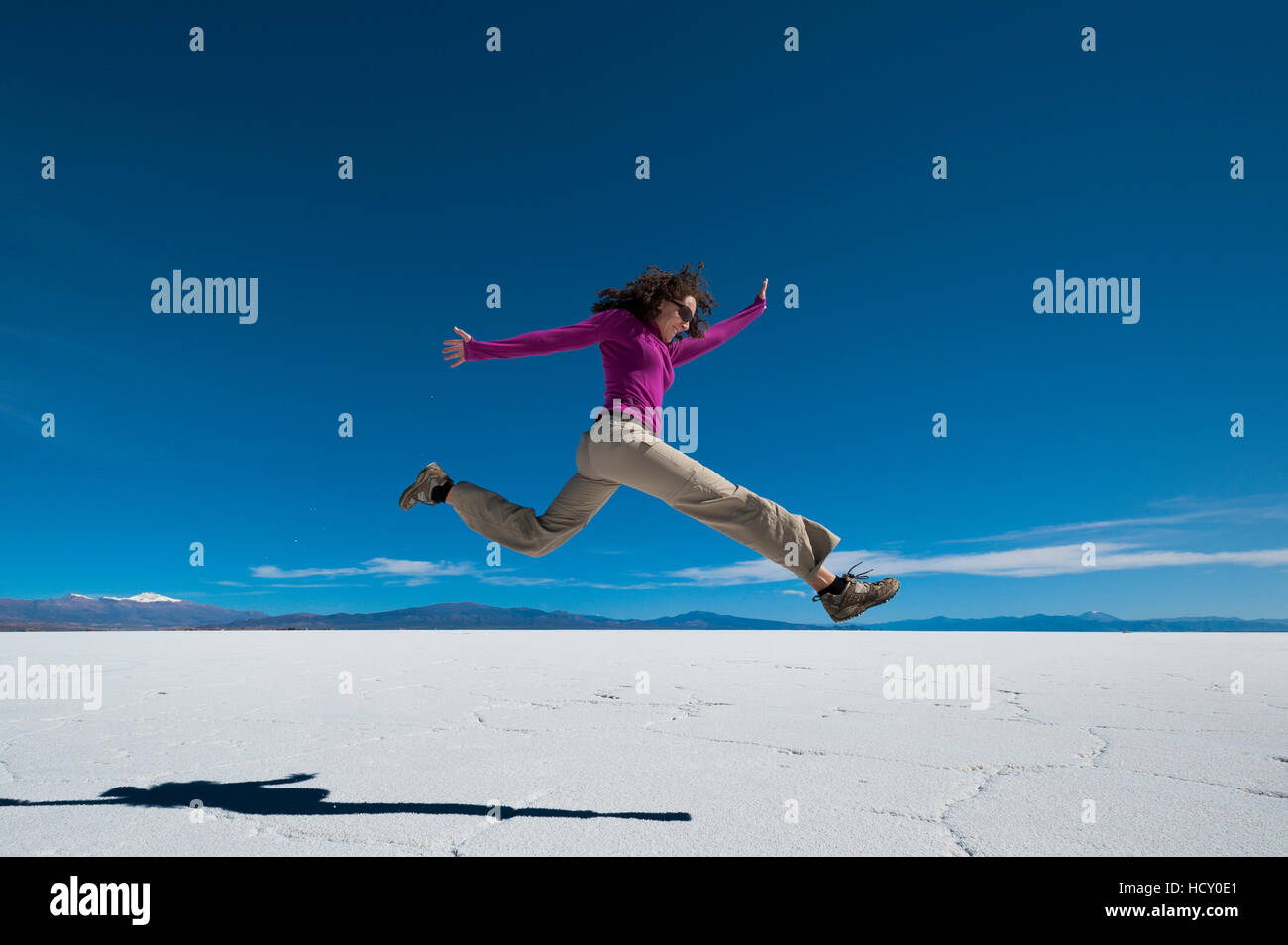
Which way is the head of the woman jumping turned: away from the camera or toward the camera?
toward the camera

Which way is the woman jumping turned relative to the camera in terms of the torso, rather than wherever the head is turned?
to the viewer's right
